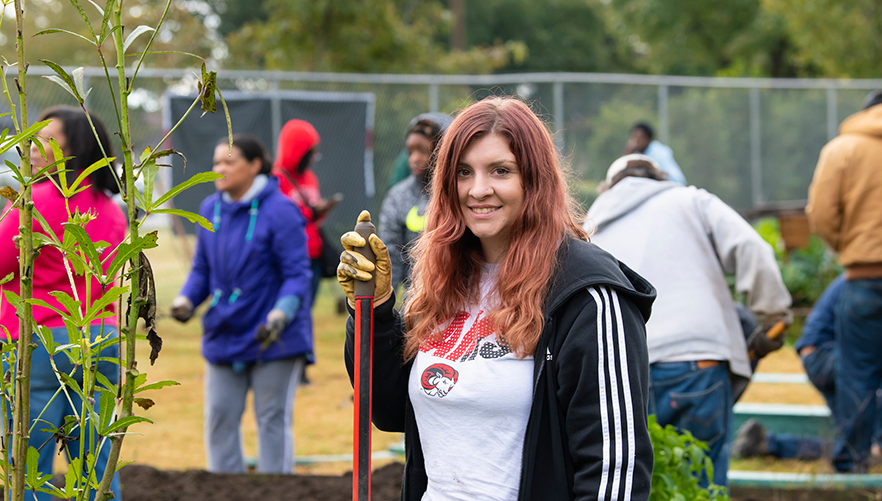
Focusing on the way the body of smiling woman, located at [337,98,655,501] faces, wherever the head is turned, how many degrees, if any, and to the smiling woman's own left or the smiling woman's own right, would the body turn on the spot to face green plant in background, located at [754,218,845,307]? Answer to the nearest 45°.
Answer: approximately 180°

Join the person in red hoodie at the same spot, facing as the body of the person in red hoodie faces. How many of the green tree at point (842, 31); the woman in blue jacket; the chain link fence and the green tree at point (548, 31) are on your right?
1

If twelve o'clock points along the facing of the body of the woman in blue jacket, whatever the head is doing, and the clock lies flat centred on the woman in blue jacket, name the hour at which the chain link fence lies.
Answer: The chain link fence is roughly at 6 o'clock from the woman in blue jacket.

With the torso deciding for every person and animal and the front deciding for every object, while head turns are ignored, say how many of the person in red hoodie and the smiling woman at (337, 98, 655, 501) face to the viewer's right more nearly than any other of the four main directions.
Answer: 1

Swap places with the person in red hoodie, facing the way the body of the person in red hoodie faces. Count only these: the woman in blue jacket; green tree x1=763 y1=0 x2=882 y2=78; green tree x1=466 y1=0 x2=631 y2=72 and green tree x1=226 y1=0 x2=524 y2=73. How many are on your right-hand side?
1

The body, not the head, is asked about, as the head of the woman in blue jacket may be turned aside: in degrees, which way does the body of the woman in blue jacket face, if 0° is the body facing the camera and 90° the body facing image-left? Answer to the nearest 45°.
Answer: approximately 45°

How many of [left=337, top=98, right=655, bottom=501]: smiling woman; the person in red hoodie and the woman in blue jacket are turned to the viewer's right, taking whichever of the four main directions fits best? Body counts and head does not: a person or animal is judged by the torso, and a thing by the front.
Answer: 1

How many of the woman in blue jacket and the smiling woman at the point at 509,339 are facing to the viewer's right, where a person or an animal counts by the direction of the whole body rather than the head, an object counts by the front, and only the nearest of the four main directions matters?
0

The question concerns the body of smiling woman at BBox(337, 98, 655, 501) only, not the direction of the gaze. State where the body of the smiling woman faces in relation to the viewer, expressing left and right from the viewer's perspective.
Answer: facing the viewer and to the left of the viewer

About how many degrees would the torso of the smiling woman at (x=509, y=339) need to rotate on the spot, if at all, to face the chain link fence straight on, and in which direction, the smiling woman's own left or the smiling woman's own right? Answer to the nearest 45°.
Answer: approximately 135° to the smiling woman's own right

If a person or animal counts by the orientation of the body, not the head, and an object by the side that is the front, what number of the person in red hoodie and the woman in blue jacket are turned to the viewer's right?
1

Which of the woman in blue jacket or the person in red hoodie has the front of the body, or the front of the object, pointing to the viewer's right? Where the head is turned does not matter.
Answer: the person in red hoodie

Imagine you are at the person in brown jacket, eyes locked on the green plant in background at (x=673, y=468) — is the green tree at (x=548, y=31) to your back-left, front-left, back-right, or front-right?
back-right

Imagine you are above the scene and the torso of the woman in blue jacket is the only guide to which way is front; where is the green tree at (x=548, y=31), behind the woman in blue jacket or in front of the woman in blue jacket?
behind

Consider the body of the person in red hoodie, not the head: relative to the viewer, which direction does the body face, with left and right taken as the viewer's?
facing to the right of the viewer

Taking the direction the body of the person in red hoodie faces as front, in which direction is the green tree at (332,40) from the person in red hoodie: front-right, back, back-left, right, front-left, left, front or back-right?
left

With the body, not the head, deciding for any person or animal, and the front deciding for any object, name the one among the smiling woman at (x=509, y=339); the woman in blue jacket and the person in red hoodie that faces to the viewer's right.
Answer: the person in red hoodie

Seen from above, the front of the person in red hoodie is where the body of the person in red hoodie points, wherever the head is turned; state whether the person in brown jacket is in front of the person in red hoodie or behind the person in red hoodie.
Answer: in front

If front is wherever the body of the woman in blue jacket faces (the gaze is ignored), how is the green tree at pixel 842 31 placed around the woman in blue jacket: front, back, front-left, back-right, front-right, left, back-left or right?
back
